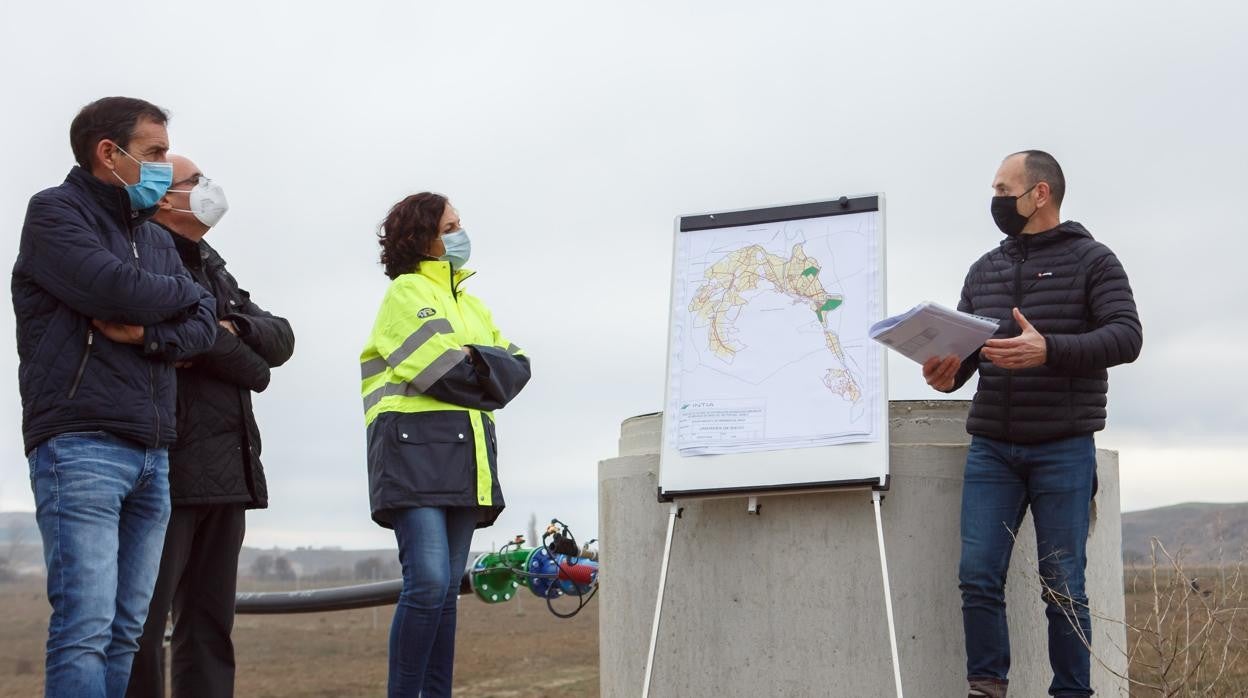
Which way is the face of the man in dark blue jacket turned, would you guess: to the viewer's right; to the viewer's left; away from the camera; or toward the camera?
to the viewer's right

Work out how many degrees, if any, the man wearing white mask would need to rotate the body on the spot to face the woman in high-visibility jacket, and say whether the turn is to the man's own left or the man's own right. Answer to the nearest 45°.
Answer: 0° — they already face them

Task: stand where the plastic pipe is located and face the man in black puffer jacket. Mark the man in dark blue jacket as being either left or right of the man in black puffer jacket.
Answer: right

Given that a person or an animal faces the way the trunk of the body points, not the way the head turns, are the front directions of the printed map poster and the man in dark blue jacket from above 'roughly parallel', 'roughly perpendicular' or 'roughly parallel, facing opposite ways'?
roughly perpendicular

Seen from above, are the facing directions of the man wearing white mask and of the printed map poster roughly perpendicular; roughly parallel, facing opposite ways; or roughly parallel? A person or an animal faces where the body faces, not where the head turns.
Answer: roughly perpendicular

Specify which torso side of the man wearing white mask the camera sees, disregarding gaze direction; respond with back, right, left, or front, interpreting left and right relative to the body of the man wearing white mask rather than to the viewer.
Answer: right

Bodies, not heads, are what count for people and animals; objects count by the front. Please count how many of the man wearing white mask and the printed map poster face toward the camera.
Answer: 1

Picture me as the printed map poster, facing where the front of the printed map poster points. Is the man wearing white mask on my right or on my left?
on my right

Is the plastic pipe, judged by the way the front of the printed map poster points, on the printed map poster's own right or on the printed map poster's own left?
on the printed map poster's own right

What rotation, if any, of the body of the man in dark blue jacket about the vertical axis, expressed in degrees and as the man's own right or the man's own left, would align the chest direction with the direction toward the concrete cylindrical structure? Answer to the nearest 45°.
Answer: approximately 45° to the man's own left

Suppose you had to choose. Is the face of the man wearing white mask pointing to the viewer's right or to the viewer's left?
to the viewer's right

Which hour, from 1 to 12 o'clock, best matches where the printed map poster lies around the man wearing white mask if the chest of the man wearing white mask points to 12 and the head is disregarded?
The printed map poster is roughly at 12 o'clock from the man wearing white mask.

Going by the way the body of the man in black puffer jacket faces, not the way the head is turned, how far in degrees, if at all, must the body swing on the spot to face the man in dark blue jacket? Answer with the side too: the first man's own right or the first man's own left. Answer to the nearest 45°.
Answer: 0° — they already face them

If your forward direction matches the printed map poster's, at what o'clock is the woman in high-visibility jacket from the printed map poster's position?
The woman in high-visibility jacket is roughly at 2 o'clock from the printed map poster.
